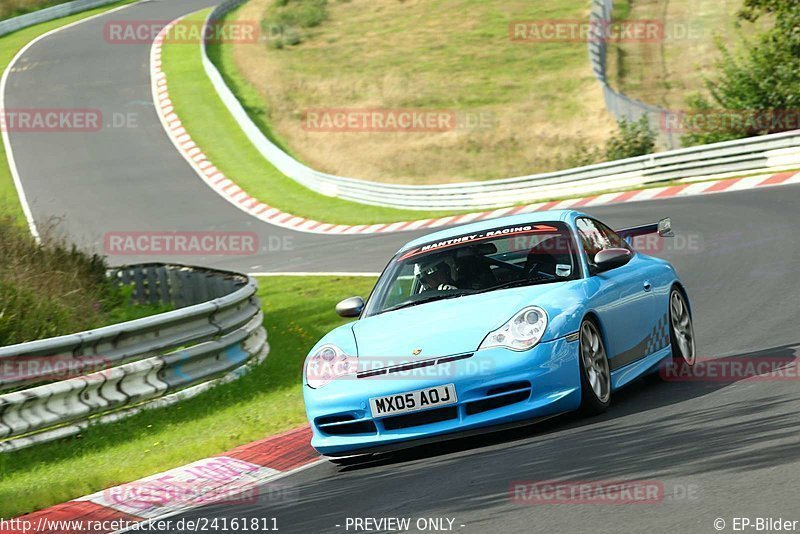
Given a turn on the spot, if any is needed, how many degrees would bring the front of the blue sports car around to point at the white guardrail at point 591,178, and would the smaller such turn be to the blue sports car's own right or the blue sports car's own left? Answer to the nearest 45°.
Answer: approximately 135° to the blue sports car's own right

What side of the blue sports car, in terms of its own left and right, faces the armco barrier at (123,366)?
right

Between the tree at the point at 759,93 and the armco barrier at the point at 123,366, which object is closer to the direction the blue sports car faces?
the armco barrier

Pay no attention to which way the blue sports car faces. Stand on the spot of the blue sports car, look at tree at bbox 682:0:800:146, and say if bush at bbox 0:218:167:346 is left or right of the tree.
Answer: left

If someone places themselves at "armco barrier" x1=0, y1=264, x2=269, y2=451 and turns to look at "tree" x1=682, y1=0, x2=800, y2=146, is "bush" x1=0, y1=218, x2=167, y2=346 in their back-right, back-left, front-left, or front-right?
front-left

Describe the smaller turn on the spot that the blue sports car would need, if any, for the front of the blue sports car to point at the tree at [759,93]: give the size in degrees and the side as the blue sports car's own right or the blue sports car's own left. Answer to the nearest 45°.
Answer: approximately 135° to the blue sports car's own right

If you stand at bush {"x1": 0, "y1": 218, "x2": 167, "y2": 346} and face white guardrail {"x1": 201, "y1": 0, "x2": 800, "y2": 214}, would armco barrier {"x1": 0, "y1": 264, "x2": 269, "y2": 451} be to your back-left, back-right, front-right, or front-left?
back-right

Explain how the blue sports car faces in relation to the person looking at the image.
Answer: facing the viewer and to the left of the viewer

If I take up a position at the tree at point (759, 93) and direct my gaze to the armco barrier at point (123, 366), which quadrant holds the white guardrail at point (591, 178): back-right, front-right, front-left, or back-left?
front-right

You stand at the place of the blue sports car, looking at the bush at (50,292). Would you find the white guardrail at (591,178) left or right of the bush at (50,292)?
right

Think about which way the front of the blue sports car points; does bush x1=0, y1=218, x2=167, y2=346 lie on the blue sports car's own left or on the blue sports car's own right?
on the blue sports car's own right

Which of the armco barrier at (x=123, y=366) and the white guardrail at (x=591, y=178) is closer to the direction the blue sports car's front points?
the armco barrier
